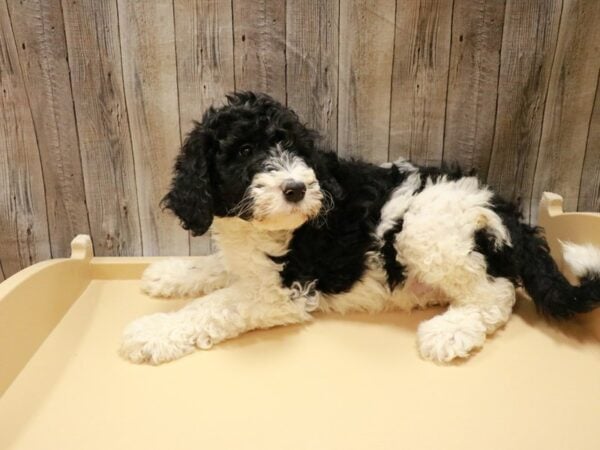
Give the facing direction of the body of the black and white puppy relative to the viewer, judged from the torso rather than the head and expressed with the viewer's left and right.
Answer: facing to the left of the viewer
